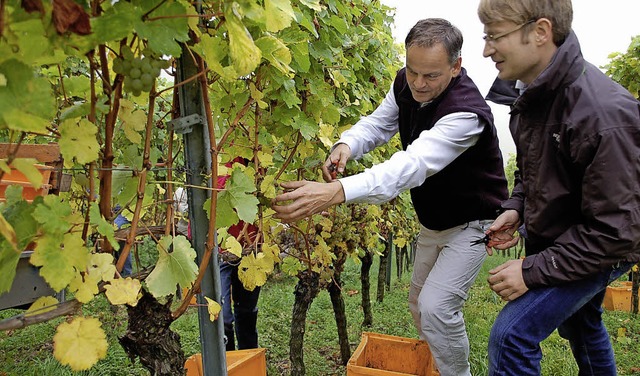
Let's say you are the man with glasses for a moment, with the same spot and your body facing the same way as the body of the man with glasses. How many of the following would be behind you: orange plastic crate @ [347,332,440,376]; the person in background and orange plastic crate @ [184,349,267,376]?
0

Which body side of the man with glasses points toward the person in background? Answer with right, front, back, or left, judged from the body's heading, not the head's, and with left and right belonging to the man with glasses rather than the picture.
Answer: front

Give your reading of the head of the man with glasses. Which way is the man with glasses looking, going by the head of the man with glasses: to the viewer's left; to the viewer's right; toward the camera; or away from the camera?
to the viewer's left

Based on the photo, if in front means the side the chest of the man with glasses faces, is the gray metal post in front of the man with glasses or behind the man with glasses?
in front

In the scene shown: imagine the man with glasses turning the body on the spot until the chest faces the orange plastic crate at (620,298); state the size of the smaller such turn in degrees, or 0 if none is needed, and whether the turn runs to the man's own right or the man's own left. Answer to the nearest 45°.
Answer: approximately 90° to the man's own right

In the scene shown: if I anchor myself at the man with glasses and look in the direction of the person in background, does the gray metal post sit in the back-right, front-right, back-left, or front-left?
front-left

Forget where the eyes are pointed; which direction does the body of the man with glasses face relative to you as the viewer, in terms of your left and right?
facing to the left of the viewer

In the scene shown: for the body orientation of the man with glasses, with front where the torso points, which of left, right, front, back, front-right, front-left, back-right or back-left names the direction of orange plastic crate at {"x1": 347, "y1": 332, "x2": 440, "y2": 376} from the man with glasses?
front-right

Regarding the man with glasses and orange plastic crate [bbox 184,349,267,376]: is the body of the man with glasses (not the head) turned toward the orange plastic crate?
yes

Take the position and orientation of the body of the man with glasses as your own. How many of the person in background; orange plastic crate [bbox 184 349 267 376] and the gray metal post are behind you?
0
